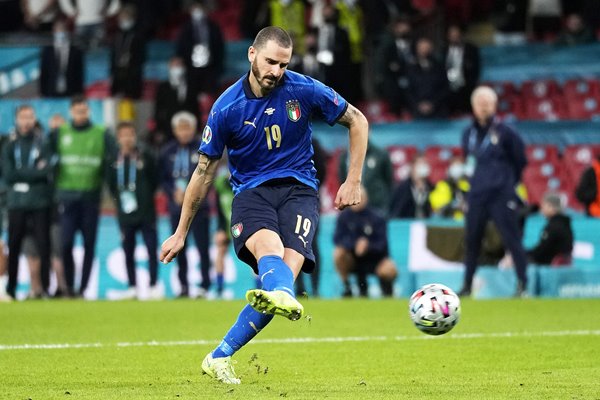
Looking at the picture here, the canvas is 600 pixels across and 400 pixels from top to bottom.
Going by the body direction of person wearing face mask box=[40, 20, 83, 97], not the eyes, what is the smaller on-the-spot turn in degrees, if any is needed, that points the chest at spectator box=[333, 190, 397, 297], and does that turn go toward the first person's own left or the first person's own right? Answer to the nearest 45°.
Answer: approximately 45° to the first person's own left

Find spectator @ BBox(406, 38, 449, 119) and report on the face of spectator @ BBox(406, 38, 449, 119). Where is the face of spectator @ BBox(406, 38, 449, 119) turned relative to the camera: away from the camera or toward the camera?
toward the camera

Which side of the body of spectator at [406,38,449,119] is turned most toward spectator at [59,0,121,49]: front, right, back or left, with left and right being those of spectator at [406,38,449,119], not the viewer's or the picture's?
right

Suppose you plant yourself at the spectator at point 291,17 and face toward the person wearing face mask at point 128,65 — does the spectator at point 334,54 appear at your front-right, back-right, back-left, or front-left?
back-left

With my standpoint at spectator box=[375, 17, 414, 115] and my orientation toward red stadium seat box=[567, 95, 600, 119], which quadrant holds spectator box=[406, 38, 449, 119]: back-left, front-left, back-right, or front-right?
front-right

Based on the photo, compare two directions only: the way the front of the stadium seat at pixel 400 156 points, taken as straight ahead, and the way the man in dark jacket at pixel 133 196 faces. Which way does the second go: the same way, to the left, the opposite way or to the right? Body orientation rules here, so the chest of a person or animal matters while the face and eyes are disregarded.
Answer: the same way

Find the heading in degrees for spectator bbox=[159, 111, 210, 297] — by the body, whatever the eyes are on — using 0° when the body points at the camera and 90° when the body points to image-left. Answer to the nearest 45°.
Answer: approximately 0°

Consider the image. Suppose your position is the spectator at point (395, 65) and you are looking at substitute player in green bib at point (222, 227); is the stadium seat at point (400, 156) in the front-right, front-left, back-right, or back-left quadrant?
front-left

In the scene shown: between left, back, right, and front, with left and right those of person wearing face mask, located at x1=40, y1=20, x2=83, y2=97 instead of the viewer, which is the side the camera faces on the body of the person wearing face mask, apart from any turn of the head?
front

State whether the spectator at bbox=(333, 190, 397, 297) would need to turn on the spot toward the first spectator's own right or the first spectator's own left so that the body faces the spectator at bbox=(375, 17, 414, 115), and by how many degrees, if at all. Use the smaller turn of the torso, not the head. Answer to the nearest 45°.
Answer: approximately 180°

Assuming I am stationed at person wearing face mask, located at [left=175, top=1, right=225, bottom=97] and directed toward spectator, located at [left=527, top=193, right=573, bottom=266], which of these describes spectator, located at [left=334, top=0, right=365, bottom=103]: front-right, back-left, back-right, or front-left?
front-left

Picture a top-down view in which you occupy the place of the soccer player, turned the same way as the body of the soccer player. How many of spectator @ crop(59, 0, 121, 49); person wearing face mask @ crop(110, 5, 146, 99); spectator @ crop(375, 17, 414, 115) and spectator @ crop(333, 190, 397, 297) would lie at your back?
4

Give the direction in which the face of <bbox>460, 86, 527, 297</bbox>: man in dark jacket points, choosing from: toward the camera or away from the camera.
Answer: toward the camera

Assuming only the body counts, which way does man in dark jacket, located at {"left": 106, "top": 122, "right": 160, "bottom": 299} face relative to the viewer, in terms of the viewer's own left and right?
facing the viewer

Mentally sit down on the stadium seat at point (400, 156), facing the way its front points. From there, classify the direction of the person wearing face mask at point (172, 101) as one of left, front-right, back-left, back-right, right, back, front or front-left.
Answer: right

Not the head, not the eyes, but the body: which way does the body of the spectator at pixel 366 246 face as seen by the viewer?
toward the camera
